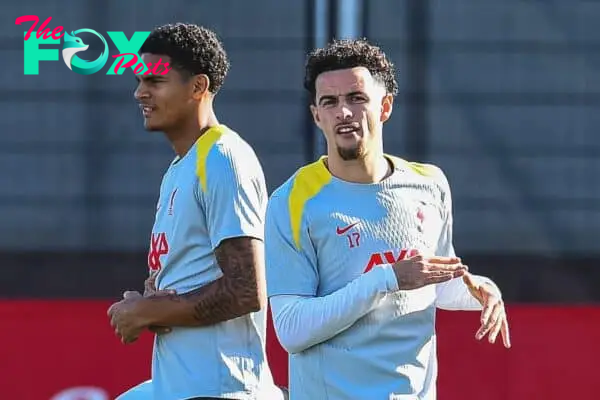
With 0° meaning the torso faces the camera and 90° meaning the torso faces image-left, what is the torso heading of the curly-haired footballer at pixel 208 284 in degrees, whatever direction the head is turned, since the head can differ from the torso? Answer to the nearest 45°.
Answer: approximately 90°
